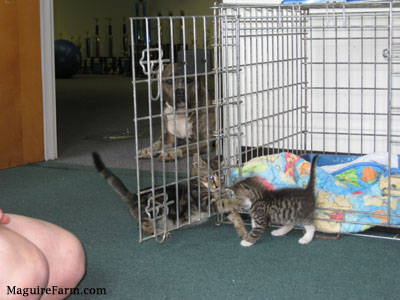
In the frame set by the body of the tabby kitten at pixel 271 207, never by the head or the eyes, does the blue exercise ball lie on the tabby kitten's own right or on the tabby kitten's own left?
on the tabby kitten's own right

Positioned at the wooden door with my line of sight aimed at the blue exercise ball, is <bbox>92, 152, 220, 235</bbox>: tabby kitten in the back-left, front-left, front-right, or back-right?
back-right

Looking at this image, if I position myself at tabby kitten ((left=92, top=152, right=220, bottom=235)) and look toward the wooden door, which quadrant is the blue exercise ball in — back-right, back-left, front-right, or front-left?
front-right

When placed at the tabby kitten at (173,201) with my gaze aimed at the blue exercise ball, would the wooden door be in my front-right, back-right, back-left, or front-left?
front-left

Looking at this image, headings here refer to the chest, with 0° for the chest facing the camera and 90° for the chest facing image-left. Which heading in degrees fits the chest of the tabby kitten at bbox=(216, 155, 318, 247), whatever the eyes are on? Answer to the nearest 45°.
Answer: approximately 90°

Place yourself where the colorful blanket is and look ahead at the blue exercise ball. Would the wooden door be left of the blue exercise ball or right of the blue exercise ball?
left

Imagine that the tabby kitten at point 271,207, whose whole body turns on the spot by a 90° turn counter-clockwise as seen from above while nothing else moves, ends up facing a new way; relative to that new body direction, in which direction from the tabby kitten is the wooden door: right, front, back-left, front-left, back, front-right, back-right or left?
back-right
